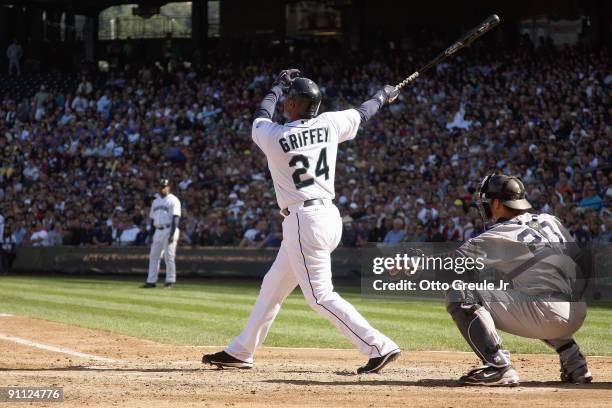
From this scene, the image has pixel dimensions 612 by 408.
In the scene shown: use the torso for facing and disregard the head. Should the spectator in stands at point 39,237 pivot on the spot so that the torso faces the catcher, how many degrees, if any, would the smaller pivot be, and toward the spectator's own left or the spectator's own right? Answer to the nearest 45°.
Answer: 0° — they already face them

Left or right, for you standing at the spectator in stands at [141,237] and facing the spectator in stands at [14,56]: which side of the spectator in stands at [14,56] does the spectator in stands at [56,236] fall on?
left

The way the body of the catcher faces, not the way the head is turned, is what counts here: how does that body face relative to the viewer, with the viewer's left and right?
facing away from the viewer and to the left of the viewer

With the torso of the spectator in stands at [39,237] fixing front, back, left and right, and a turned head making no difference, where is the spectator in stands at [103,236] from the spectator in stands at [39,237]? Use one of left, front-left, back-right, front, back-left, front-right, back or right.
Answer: front-left

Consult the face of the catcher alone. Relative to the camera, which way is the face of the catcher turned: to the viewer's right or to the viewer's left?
to the viewer's left

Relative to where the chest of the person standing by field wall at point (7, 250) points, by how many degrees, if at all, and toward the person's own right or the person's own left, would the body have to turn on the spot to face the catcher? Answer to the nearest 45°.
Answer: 0° — they already face them

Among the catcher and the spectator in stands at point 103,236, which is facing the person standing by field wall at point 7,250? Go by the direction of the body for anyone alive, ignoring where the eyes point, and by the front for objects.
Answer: the catcher

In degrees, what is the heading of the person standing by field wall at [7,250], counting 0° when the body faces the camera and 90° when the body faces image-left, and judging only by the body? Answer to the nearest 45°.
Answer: approximately 0°

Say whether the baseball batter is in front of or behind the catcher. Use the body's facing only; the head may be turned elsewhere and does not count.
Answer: in front

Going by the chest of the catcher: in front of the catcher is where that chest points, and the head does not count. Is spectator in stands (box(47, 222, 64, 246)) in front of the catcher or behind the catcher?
in front

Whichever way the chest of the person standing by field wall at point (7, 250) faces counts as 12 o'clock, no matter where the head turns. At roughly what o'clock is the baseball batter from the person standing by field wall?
The baseball batter is roughly at 12 o'clock from the person standing by field wall.
